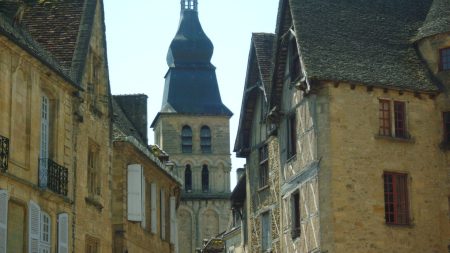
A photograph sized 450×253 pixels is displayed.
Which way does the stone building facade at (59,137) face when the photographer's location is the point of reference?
facing the viewer and to the right of the viewer

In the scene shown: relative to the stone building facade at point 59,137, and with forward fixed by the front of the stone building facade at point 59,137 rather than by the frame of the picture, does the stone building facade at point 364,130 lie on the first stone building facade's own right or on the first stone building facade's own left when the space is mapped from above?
on the first stone building facade's own left

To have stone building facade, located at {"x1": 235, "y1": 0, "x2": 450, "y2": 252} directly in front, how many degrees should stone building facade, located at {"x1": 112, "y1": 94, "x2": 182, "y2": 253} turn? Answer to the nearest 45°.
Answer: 0° — it already faces it
